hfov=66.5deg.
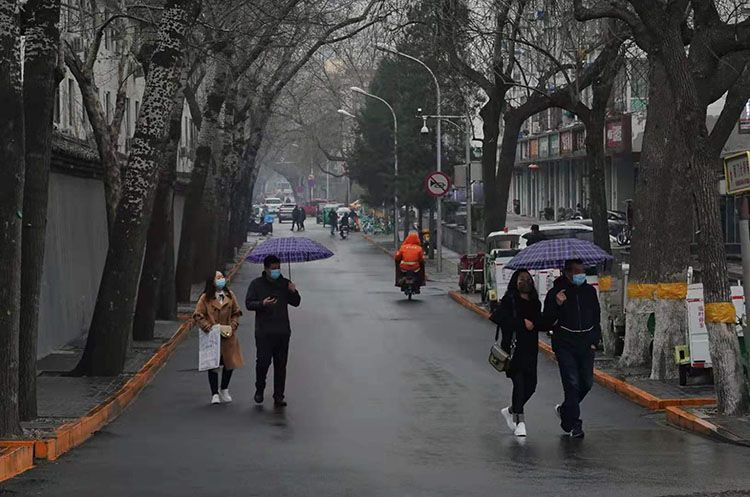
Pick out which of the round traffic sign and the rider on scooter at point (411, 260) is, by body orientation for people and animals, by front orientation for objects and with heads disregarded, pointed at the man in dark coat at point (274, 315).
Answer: the round traffic sign

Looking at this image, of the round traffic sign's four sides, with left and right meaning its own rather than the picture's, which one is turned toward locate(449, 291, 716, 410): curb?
front

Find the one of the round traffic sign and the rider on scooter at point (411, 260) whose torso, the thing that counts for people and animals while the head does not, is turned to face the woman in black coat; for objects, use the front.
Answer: the round traffic sign

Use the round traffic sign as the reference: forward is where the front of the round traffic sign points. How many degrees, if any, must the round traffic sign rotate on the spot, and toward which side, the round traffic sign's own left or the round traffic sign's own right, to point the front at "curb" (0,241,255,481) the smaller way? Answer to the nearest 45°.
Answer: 0° — it already faces it

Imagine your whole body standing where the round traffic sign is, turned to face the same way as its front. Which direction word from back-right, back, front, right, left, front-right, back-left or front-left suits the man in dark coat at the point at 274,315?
front

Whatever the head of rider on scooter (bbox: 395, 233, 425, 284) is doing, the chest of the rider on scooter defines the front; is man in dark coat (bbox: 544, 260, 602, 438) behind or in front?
behind

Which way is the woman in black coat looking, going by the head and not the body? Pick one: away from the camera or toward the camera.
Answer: toward the camera

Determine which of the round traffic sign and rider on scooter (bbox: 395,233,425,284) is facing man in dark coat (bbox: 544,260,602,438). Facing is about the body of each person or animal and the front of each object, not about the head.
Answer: the round traffic sign

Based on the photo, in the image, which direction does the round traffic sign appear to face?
toward the camera

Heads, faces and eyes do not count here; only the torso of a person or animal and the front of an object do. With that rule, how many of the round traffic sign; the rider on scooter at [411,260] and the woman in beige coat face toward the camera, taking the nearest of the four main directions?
2

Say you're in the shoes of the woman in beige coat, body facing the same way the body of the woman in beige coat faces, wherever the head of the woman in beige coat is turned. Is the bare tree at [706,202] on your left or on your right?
on your left

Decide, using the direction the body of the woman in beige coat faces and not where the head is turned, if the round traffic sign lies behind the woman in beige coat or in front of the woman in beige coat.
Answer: behind

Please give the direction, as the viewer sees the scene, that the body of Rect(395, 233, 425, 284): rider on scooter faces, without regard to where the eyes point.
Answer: away from the camera

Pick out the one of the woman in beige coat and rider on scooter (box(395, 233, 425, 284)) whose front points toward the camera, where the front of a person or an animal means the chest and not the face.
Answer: the woman in beige coat

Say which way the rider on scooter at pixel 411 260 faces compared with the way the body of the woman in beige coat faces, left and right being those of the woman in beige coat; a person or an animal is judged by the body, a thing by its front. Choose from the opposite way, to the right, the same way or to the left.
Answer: the opposite way

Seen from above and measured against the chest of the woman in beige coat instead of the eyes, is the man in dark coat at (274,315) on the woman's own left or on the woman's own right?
on the woman's own left

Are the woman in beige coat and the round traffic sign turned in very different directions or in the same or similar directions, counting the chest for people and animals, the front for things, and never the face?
same or similar directions
